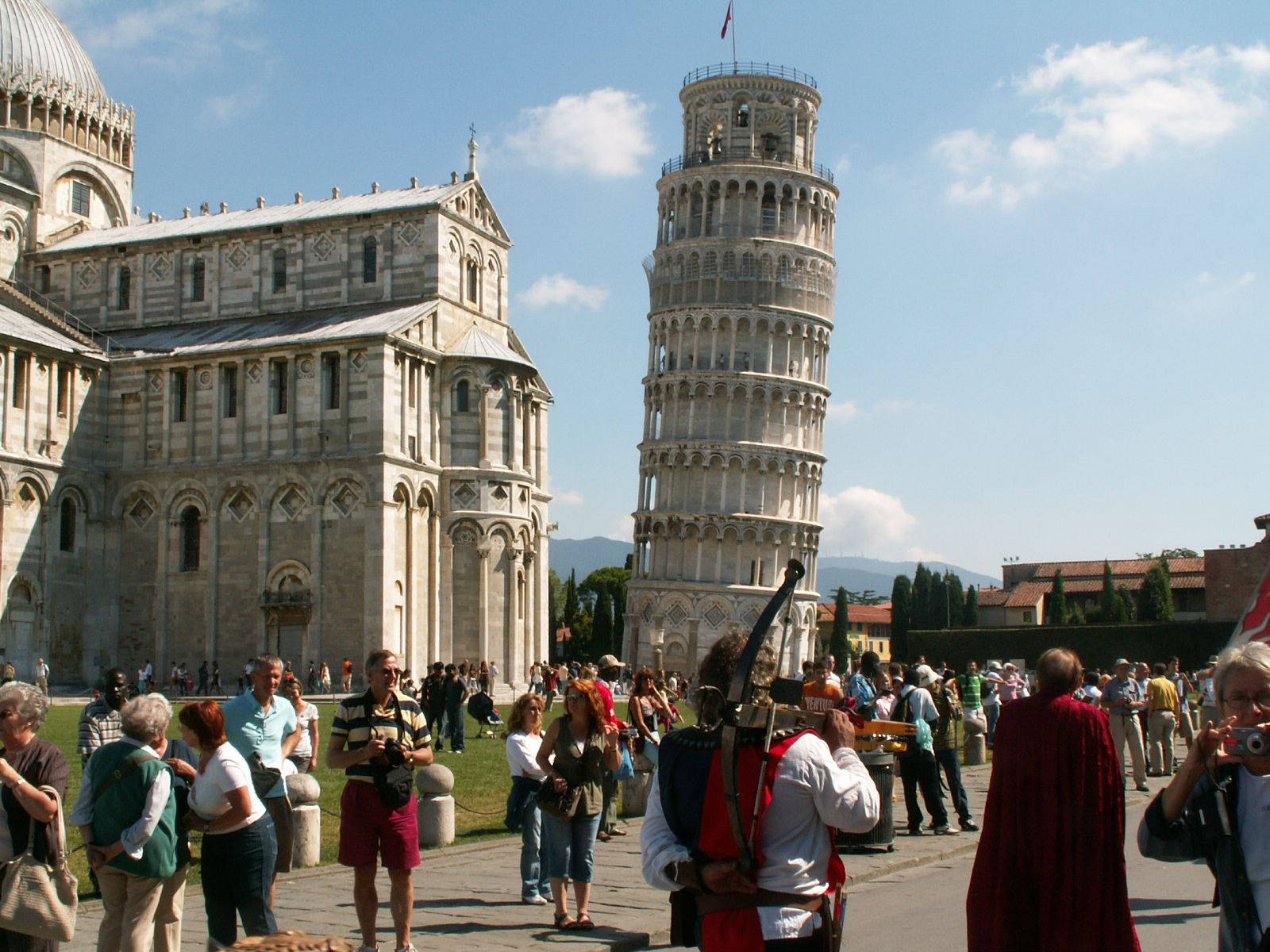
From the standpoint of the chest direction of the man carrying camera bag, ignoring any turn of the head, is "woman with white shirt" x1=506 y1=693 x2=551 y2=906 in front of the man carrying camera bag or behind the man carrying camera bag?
behind

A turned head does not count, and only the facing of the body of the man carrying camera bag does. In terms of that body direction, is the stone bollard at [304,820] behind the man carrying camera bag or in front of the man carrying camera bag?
behind

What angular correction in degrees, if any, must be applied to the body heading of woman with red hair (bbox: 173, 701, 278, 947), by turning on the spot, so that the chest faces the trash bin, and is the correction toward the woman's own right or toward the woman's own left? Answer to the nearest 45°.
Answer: approximately 135° to the woman's own right

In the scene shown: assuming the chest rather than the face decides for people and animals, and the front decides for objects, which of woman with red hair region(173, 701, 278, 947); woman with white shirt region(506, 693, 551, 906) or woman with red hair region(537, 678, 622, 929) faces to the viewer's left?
woman with red hair region(173, 701, 278, 947)

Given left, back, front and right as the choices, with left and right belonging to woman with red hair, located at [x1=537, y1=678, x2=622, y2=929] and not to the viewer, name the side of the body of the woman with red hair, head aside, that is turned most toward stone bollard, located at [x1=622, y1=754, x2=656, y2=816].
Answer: back

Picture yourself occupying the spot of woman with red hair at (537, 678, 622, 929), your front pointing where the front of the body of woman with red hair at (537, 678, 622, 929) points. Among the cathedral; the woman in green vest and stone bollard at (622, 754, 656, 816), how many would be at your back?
2

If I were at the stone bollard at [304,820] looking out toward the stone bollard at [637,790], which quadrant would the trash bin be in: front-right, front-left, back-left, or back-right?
front-right

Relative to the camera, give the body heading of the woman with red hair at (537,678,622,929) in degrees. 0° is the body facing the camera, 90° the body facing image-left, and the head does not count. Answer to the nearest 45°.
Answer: approximately 0°

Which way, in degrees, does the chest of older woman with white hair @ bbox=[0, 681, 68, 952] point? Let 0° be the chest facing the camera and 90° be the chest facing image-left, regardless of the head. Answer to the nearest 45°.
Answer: approximately 45°

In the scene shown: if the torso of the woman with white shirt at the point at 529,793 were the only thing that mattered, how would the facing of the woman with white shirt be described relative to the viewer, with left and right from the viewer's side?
facing the viewer and to the right of the viewer

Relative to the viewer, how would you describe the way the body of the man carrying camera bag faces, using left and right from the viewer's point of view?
facing the viewer
